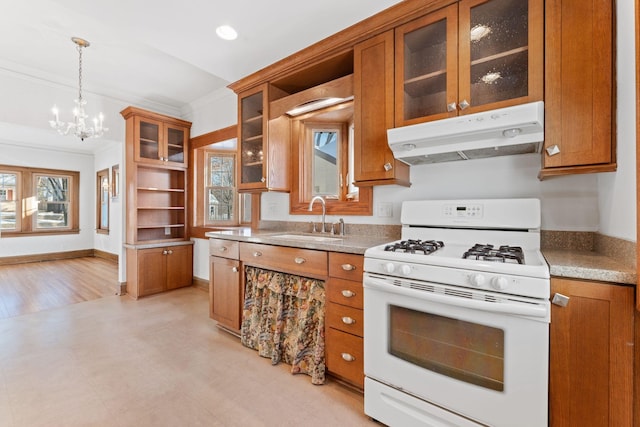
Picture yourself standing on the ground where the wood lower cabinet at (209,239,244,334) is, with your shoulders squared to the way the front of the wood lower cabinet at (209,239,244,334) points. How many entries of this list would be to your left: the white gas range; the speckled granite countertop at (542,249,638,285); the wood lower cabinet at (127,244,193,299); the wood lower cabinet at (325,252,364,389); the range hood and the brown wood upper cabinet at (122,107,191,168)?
4

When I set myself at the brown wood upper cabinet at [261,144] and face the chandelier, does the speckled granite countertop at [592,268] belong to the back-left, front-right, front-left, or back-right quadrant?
back-left

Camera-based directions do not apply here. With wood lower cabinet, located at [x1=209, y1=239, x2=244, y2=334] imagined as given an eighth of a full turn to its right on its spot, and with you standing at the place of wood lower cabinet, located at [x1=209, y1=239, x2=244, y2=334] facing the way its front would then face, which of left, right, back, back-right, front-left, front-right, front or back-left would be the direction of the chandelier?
front-right

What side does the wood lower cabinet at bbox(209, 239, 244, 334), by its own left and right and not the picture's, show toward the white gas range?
left

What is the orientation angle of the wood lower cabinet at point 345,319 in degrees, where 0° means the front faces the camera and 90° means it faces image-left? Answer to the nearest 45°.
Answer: approximately 45°

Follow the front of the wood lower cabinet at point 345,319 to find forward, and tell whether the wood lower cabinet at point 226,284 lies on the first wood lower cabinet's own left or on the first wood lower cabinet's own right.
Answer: on the first wood lower cabinet's own right

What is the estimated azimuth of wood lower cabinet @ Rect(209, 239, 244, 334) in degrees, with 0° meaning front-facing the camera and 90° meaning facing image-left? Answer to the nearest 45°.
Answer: approximately 45°

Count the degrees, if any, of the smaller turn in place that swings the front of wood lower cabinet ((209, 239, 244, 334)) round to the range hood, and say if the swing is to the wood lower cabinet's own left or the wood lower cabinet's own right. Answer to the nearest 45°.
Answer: approximately 90° to the wood lower cabinet's own left

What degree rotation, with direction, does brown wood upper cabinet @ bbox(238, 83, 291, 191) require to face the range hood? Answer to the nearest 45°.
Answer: approximately 90° to its left
